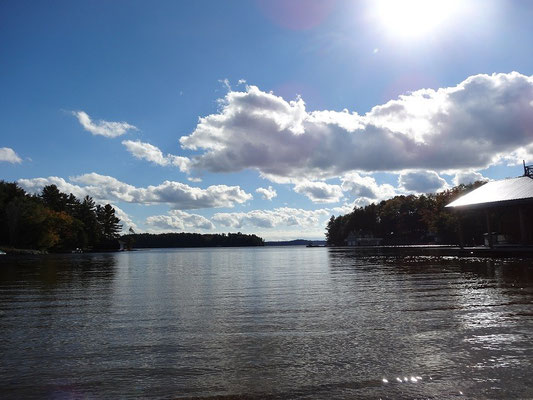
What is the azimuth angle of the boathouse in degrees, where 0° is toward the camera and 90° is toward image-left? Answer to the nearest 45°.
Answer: approximately 90°
